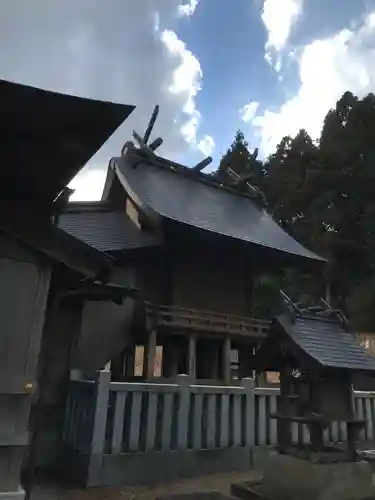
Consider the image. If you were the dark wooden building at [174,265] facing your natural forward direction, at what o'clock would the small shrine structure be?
The small shrine structure is roughly at 10 o'clock from the dark wooden building.

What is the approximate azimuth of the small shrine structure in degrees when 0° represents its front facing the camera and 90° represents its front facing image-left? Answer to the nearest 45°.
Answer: approximately 45°

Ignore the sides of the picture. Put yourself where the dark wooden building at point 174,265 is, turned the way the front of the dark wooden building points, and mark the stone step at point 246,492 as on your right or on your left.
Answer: on your left

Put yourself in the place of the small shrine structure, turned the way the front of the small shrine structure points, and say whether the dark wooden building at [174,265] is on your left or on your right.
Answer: on your right
